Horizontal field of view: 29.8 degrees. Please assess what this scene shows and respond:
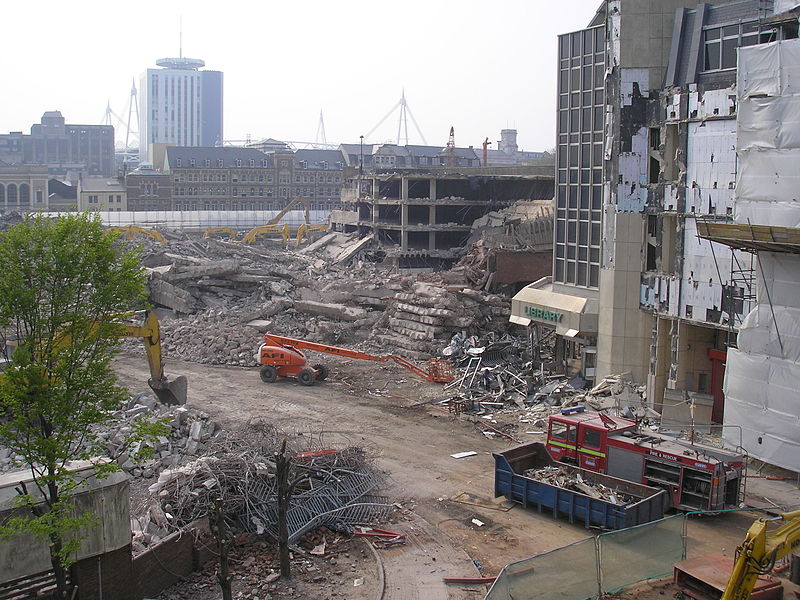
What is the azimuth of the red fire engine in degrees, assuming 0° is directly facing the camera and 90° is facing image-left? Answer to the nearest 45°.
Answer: approximately 135°

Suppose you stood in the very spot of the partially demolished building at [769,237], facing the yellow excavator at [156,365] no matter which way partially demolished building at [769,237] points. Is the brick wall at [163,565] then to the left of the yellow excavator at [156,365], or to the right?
left

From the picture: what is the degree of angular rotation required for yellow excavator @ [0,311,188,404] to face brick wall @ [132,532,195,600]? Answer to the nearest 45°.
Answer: approximately 90° to its right

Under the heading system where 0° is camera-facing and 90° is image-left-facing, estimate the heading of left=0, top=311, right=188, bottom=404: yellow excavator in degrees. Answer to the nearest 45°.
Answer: approximately 270°
